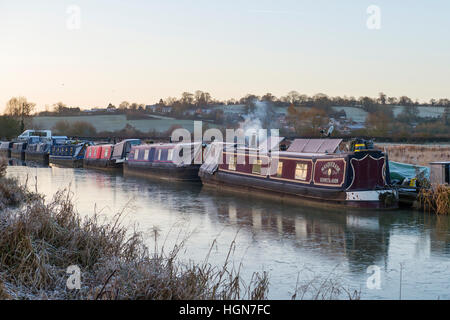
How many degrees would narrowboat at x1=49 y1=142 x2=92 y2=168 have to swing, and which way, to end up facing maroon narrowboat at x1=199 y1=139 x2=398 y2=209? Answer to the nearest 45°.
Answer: approximately 45° to its right

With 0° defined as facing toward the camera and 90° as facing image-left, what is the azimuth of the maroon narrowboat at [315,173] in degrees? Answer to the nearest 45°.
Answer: approximately 135°

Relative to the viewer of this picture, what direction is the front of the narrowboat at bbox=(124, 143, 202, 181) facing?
facing the viewer and to the right of the viewer

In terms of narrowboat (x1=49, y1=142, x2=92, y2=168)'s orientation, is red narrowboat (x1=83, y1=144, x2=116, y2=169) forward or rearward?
forward

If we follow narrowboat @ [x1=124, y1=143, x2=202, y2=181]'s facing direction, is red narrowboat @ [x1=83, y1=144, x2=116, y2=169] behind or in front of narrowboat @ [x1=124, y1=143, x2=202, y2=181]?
behind
